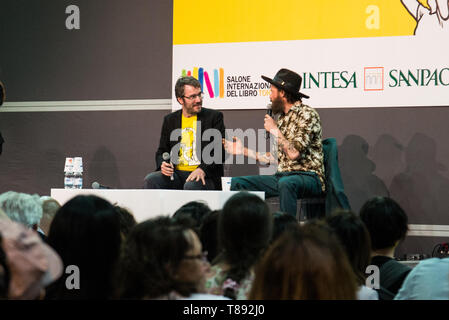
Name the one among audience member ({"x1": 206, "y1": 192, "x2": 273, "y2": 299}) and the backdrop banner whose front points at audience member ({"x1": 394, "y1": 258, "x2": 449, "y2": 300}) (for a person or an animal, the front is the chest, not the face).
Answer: the backdrop banner

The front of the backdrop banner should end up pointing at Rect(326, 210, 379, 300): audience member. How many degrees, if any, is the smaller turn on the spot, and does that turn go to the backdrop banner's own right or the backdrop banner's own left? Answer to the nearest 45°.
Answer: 0° — it already faces them

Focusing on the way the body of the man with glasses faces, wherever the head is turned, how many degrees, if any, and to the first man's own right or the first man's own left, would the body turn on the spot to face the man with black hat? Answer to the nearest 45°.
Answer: approximately 45° to the first man's own left

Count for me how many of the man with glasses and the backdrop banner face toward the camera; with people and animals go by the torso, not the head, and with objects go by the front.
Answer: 2

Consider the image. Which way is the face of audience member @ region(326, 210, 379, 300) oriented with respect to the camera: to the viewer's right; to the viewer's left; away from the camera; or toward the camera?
away from the camera

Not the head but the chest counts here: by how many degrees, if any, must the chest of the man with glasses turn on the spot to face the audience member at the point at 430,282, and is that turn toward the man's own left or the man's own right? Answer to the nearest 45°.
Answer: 0° — they already face them

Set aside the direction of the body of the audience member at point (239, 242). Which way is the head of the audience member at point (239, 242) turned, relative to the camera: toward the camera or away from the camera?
away from the camera

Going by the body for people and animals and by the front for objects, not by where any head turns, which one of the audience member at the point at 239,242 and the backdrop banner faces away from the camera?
the audience member

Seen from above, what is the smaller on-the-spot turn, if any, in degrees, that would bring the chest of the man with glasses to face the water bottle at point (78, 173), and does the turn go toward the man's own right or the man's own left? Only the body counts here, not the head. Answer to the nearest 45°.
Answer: approximately 135° to the man's own right

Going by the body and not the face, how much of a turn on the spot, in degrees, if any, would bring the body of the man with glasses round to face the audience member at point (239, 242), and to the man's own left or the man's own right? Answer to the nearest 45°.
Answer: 0° — they already face them

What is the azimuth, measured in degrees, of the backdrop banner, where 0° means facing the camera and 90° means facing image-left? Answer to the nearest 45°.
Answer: approximately 0°

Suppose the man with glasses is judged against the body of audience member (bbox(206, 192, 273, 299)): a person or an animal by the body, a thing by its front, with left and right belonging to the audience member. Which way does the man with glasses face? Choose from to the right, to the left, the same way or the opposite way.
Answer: the opposite way

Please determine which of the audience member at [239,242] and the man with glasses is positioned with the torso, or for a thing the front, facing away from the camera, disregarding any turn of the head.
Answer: the audience member

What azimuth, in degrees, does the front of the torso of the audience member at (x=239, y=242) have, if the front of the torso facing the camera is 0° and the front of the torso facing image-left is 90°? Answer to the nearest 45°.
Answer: approximately 180°

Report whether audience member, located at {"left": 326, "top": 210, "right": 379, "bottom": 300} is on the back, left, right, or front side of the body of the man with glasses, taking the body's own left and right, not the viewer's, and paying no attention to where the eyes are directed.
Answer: front
